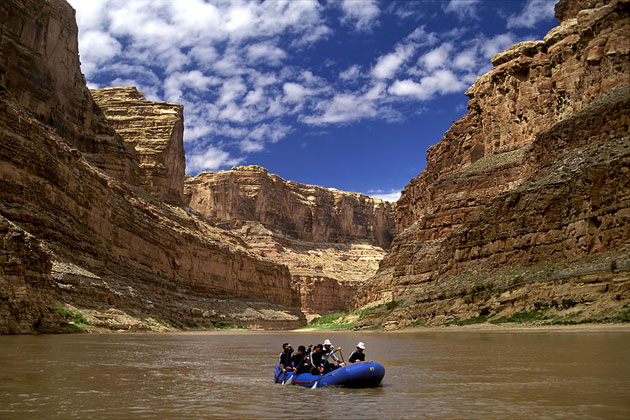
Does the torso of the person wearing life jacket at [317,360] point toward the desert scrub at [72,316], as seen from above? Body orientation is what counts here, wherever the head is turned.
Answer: no

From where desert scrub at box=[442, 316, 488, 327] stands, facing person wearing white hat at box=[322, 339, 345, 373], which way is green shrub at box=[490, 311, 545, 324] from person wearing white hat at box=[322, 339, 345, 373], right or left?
left

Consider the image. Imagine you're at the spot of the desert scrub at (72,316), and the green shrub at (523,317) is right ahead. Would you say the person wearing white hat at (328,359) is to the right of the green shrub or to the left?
right

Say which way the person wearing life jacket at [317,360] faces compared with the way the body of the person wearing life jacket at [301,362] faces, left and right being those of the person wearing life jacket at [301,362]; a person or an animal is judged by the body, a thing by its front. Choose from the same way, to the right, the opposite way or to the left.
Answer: the same way
